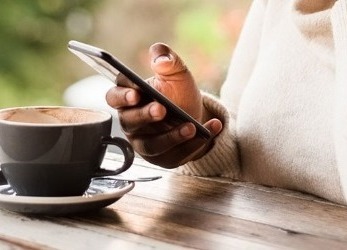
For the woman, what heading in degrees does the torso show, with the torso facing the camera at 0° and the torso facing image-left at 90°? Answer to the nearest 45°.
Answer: approximately 45°
